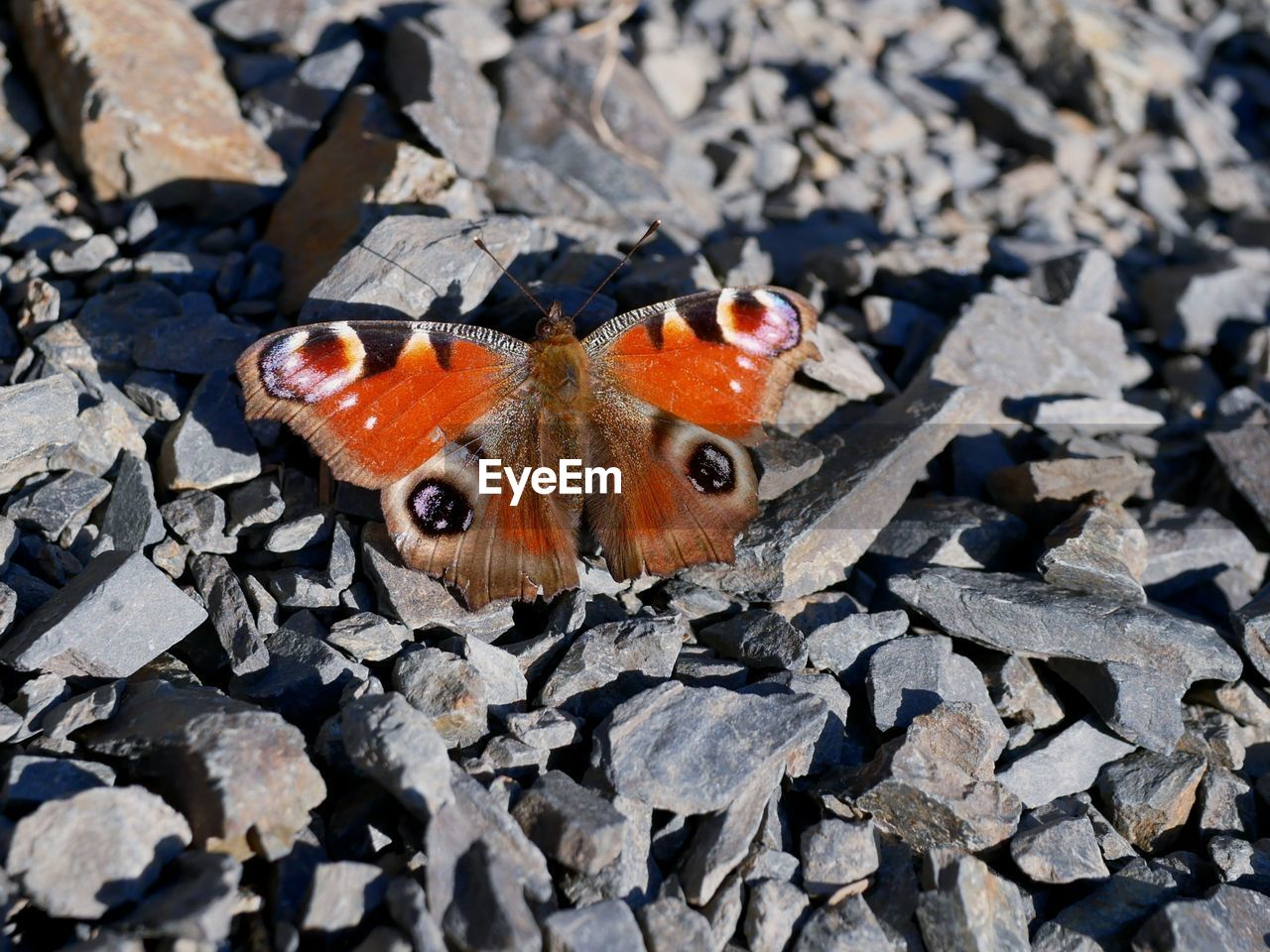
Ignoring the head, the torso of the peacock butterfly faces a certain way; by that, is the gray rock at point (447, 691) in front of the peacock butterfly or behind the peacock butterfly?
behind

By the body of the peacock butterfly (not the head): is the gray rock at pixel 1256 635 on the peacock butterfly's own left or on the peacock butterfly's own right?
on the peacock butterfly's own right

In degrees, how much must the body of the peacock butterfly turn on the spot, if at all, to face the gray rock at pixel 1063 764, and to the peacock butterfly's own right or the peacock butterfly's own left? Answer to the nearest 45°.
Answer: approximately 135° to the peacock butterfly's own right

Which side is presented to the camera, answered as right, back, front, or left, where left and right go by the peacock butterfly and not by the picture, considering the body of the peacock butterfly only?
back

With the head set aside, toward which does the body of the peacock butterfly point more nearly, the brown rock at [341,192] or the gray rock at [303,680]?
the brown rock

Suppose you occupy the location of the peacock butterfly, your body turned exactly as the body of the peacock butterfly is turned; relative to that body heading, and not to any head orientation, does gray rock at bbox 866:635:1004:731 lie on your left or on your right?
on your right

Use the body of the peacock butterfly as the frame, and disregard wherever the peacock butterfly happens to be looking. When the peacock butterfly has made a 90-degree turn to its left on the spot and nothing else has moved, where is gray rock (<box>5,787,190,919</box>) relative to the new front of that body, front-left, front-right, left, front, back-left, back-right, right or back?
front-left

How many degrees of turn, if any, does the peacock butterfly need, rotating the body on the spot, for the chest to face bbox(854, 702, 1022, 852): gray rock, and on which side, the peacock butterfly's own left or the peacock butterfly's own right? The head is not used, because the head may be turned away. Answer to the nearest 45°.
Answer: approximately 135° to the peacock butterfly's own right

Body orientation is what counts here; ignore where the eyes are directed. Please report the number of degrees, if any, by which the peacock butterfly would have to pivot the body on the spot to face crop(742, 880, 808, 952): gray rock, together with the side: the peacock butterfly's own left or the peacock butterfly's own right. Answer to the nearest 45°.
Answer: approximately 180°

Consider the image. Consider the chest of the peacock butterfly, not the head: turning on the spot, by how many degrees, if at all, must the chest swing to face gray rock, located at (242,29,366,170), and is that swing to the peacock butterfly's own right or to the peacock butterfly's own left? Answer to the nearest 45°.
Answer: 0° — it already faces it

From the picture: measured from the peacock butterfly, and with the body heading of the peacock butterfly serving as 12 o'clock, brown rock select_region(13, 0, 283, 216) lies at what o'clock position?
The brown rock is roughly at 11 o'clock from the peacock butterfly.
